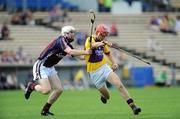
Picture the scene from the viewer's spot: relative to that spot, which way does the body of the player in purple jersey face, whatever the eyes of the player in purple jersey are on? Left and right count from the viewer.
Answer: facing to the right of the viewer
